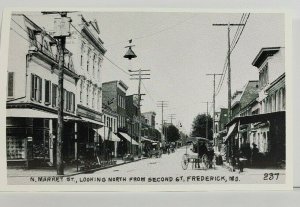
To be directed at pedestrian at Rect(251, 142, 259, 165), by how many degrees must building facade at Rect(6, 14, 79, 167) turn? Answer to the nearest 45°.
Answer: approximately 45° to its left

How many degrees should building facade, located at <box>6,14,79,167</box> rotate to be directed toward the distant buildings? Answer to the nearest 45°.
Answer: approximately 45° to its left

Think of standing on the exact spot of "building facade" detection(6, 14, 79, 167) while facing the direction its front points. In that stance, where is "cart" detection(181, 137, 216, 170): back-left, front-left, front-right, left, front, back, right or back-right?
front-left

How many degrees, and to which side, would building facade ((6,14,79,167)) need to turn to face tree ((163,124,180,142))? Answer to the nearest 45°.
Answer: approximately 45° to its left

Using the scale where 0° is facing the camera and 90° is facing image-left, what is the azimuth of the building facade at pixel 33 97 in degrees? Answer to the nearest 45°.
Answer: approximately 315°
